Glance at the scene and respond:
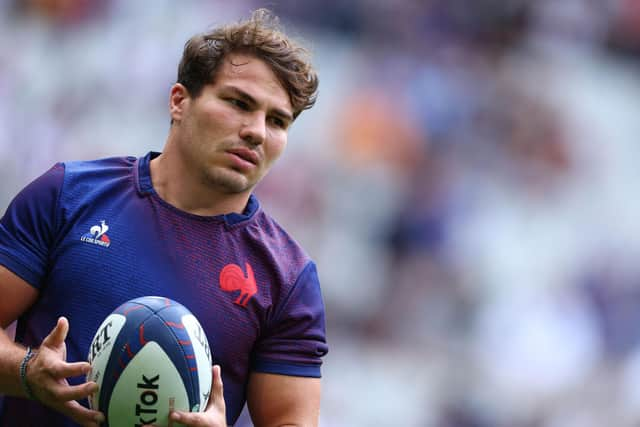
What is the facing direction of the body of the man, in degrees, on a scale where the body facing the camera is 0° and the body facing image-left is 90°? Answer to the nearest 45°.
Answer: approximately 315°
